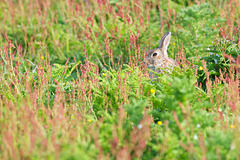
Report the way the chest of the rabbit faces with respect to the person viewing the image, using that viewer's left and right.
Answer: facing to the left of the viewer
